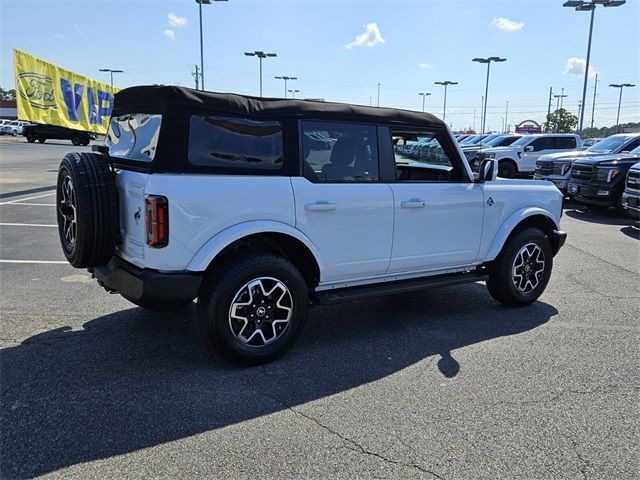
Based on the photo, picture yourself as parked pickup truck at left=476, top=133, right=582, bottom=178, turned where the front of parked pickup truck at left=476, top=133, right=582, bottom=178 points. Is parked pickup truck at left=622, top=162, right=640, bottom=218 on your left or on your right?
on your left

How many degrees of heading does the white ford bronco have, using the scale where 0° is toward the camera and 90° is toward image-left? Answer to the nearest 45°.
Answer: approximately 225°

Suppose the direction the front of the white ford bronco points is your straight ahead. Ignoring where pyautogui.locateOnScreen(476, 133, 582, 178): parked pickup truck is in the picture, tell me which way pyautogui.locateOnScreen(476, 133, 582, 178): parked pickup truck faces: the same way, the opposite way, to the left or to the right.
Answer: the opposite way

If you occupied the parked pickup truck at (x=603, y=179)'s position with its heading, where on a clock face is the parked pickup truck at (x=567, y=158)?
the parked pickup truck at (x=567, y=158) is roughly at 4 o'clock from the parked pickup truck at (x=603, y=179).

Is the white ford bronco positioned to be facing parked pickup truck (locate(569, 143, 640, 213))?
yes

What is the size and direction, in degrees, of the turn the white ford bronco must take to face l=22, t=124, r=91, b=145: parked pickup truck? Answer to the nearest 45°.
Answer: approximately 90° to its left

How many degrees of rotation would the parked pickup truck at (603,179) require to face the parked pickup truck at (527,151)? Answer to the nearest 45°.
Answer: approximately 135° to its right

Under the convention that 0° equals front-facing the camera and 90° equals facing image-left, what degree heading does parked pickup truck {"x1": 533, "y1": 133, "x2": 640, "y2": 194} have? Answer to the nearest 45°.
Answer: approximately 45°

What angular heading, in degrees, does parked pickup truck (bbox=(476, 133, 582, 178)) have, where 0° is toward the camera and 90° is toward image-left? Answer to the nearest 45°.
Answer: approximately 45°

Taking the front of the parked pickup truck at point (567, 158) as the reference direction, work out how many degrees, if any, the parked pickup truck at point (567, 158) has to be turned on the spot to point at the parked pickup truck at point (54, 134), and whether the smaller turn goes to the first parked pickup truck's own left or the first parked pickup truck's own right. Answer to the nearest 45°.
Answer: approximately 45° to the first parked pickup truck's own right
